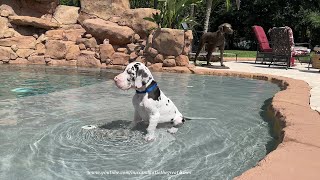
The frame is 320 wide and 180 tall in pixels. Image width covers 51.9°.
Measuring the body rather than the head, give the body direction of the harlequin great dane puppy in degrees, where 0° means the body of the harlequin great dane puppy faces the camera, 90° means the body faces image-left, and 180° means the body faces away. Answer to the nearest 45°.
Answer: approximately 45°

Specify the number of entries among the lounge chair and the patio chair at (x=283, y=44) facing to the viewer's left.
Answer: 0

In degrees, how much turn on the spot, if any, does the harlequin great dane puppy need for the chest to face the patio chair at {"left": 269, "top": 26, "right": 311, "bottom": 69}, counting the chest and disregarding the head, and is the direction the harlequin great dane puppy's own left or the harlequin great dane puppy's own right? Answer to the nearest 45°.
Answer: approximately 180°

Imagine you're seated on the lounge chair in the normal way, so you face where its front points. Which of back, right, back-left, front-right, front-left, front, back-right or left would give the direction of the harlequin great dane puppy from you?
front-right
